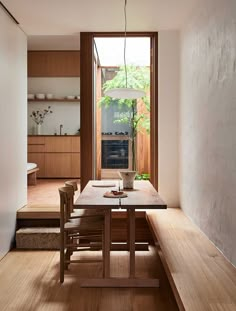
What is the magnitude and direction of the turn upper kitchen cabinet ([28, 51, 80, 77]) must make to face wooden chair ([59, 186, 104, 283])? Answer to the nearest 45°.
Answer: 0° — it already faces it

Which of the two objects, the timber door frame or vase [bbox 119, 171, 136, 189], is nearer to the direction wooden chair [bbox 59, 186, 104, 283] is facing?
the vase

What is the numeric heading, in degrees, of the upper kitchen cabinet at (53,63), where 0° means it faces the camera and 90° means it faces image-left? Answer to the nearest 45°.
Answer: approximately 0°

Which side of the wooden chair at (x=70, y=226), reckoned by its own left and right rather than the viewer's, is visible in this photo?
right

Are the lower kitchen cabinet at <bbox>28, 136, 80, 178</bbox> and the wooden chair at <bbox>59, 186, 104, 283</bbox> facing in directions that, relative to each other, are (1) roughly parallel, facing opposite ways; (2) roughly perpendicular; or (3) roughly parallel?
roughly perpendicular

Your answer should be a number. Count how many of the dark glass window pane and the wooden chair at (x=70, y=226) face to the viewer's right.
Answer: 1
